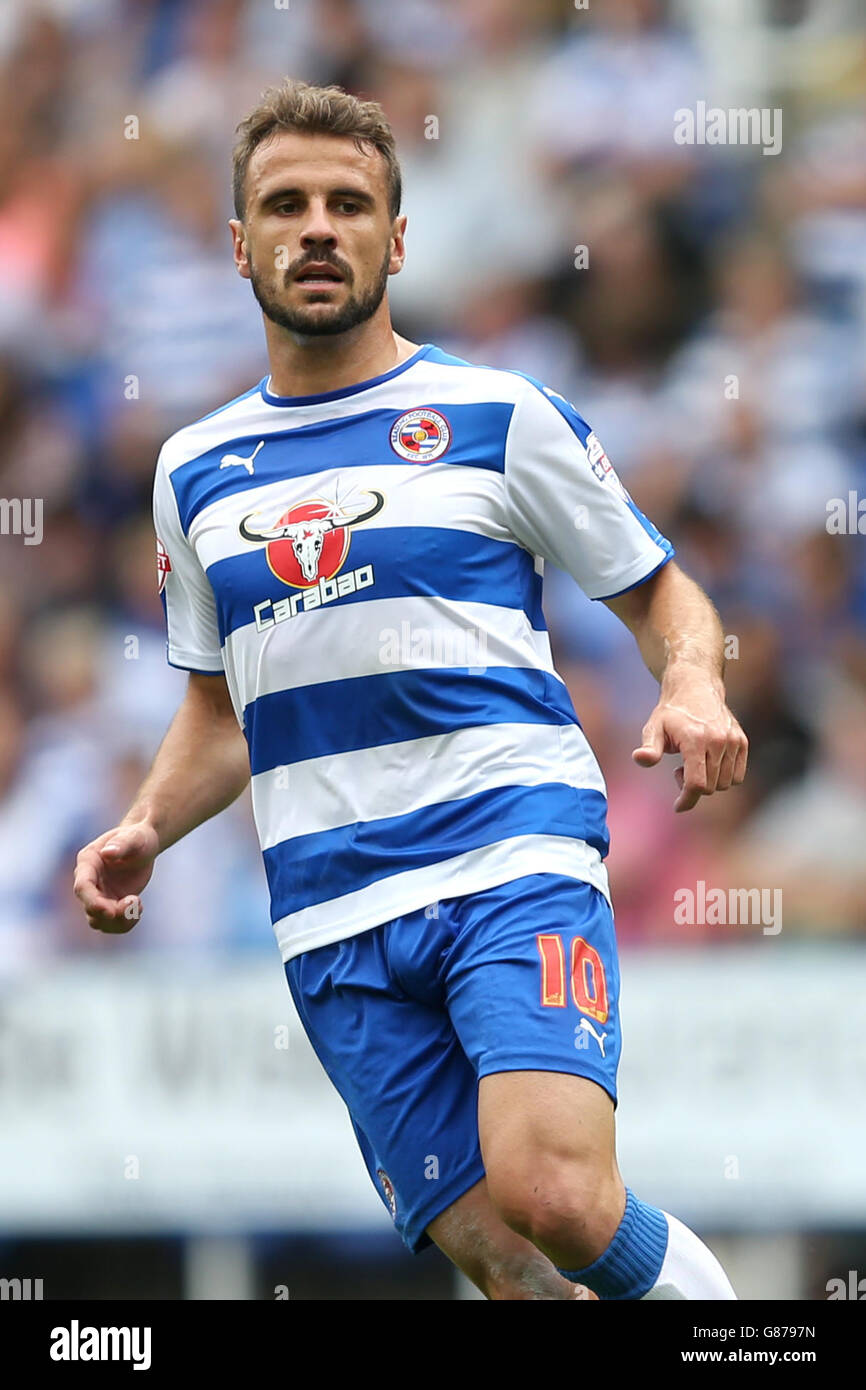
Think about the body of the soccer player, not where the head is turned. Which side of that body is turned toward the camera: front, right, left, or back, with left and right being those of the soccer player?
front
